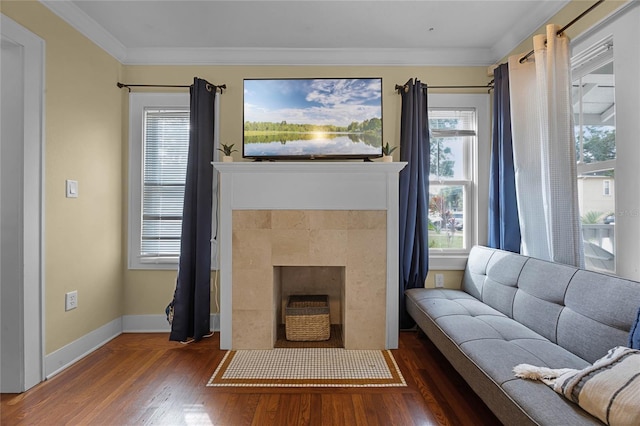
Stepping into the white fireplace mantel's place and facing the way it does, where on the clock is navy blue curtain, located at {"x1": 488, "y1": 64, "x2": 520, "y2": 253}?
The navy blue curtain is roughly at 9 o'clock from the white fireplace mantel.

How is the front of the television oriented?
toward the camera

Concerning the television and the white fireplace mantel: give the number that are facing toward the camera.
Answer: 2

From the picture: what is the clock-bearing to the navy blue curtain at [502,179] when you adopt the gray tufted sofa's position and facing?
The navy blue curtain is roughly at 4 o'clock from the gray tufted sofa.

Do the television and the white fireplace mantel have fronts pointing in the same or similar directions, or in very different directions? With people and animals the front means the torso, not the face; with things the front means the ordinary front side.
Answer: same or similar directions

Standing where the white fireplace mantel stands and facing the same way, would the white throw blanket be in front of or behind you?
in front

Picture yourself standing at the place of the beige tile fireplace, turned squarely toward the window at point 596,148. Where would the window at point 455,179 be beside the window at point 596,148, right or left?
left

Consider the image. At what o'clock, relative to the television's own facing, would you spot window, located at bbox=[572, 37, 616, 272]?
The window is roughly at 10 o'clock from the television.

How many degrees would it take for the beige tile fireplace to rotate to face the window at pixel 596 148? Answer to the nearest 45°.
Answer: approximately 90° to its left

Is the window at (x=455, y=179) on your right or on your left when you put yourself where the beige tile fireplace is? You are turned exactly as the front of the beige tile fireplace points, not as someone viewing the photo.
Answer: on your left

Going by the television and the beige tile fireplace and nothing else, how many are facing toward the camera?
2

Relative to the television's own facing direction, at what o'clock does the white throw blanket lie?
The white throw blanket is roughly at 11 o'clock from the television.

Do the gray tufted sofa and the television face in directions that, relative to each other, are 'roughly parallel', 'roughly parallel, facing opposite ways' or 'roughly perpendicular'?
roughly perpendicular

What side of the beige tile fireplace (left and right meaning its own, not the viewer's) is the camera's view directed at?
front
